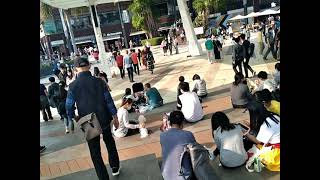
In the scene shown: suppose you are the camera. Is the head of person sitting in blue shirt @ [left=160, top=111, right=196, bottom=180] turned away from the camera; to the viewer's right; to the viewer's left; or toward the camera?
away from the camera

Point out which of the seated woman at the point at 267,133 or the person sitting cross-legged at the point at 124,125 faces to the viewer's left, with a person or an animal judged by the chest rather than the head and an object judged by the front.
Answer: the seated woman

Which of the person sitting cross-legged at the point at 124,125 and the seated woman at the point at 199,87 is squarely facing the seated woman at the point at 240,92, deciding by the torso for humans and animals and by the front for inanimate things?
the person sitting cross-legged

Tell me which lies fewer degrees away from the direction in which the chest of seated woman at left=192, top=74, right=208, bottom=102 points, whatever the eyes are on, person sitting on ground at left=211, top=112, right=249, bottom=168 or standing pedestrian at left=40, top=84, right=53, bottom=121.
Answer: the standing pedestrian

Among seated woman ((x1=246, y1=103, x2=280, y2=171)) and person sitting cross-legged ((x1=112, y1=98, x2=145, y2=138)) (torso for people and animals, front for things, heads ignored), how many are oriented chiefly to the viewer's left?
1

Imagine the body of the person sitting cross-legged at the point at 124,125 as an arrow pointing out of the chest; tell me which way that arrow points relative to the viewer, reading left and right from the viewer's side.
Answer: facing to the right of the viewer

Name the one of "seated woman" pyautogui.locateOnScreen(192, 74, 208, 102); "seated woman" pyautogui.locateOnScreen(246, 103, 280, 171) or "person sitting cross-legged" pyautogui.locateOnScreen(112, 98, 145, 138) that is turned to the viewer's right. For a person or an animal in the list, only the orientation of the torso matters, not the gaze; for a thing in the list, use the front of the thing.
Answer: the person sitting cross-legged

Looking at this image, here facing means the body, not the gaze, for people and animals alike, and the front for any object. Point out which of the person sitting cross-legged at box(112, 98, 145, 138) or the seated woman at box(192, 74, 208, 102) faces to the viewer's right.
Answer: the person sitting cross-legged
